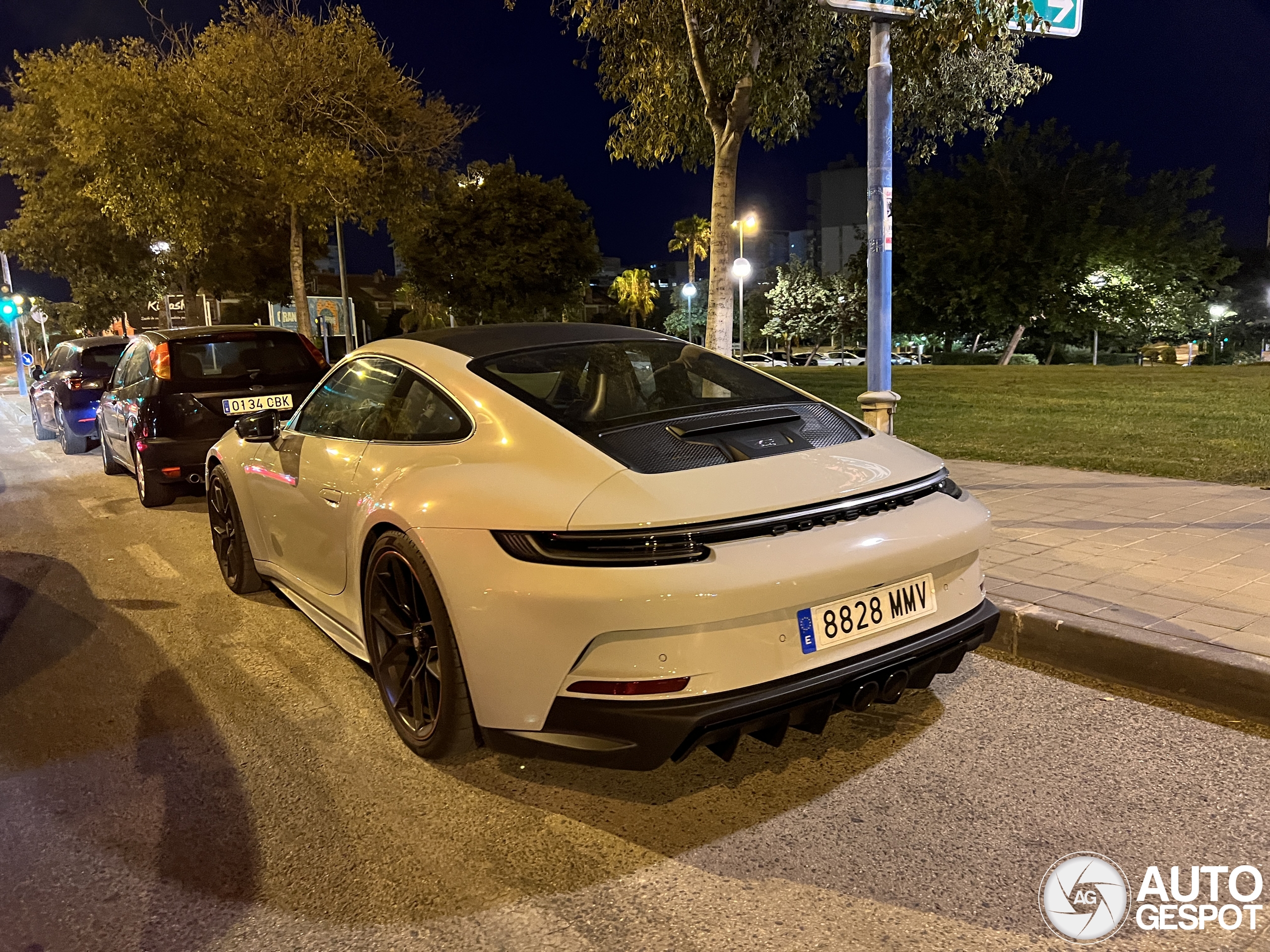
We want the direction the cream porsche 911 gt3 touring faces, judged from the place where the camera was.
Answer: facing away from the viewer and to the left of the viewer

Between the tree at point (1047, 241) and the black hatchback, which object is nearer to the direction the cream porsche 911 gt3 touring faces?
the black hatchback

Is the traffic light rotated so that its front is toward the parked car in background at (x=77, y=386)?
yes

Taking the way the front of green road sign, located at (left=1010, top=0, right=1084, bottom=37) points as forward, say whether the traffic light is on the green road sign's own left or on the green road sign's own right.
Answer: on the green road sign's own right

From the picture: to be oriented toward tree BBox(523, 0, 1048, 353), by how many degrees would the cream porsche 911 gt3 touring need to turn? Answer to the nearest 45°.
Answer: approximately 45° to its right

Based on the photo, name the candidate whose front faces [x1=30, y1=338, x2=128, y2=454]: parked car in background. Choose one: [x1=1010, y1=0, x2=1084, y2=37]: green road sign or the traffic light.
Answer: the traffic light

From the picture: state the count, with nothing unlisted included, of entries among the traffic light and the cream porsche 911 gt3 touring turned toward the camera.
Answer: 1

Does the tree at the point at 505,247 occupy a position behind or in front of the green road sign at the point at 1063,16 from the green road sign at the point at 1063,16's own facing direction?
behind

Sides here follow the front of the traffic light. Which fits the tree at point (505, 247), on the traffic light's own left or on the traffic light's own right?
on the traffic light's own left

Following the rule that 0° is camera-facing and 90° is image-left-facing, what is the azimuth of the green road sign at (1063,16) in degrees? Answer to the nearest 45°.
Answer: approximately 0°

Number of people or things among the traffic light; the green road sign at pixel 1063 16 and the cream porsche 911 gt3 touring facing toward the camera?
2
